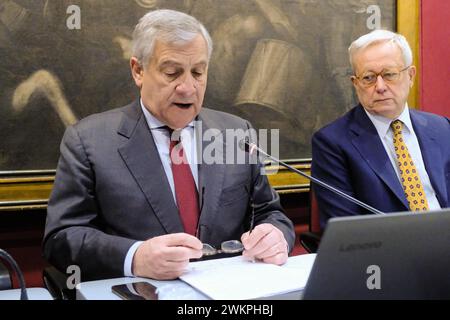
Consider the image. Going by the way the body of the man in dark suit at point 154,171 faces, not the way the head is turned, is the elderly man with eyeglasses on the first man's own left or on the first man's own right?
on the first man's own left

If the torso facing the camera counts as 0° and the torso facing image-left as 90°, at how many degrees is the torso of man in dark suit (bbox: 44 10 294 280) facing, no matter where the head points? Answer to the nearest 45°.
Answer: approximately 315°

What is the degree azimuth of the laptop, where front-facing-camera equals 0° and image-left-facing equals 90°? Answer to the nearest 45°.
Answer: approximately 180°
